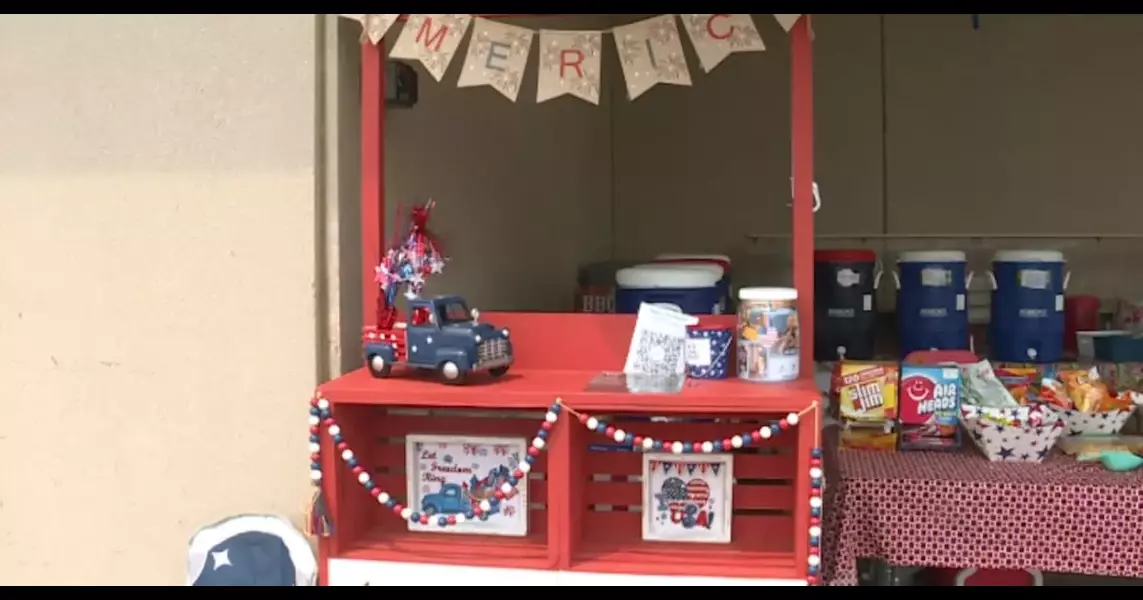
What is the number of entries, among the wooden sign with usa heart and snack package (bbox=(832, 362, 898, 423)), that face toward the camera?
2

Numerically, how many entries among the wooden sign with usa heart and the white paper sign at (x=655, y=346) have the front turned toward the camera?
2

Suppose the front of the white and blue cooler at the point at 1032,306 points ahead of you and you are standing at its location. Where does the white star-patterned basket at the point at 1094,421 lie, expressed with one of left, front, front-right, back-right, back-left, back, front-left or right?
front

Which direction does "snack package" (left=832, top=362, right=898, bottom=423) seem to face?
toward the camera

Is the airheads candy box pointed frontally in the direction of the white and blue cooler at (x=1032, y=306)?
no

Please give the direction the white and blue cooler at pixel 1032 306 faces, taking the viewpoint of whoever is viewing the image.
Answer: facing the viewer

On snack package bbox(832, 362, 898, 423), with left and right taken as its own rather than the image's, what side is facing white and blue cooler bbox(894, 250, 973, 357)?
back

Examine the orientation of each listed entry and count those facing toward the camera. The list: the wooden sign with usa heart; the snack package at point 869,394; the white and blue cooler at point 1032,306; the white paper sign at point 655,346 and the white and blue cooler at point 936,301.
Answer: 5

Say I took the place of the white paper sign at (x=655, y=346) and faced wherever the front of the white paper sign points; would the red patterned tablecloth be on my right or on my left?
on my left

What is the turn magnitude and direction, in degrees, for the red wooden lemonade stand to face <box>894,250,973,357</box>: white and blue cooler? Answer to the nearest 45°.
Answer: approximately 135° to its left

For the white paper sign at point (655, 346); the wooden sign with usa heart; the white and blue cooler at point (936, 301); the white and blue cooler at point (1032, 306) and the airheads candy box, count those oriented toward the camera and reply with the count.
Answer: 5

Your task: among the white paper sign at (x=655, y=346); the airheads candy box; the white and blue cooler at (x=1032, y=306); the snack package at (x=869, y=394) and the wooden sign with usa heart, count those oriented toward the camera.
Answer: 5

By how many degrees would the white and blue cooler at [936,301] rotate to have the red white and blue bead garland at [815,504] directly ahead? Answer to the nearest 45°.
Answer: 0° — it already faces it

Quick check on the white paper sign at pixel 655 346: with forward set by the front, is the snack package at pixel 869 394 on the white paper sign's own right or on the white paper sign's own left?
on the white paper sign's own left
